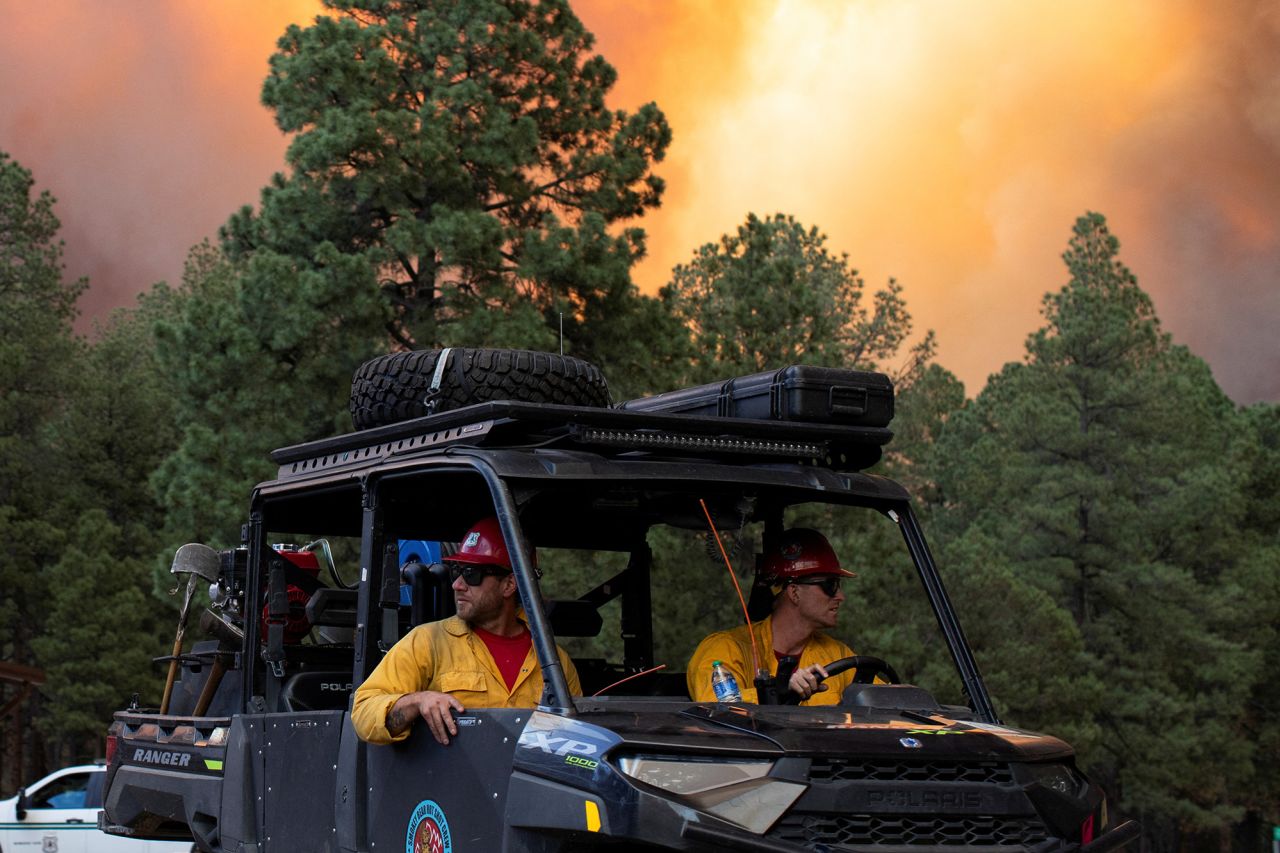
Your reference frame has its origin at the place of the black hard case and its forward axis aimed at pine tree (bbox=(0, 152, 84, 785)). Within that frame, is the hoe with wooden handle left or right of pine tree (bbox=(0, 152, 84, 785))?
left

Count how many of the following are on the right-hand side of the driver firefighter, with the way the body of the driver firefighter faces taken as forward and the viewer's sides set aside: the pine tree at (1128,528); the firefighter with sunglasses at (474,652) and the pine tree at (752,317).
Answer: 1

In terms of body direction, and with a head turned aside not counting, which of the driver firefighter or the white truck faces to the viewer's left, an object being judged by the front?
the white truck

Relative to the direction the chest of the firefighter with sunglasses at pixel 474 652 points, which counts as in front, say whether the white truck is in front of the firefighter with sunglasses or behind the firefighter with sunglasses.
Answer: behind

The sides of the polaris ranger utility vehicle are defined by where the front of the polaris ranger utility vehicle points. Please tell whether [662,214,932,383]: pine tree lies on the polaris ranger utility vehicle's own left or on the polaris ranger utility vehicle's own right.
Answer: on the polaris ranger utility vehicle's own left

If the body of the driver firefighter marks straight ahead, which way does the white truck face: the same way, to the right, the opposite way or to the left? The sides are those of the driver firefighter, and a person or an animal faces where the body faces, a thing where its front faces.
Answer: to the right

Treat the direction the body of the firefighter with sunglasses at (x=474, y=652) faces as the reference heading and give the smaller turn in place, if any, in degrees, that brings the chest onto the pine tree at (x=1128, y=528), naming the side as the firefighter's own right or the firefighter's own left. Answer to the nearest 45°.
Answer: approximately 90° to the firefighter's own left

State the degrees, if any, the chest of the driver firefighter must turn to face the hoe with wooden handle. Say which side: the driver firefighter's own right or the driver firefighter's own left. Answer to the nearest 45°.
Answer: approximately 135° to the driver firefighter's own right

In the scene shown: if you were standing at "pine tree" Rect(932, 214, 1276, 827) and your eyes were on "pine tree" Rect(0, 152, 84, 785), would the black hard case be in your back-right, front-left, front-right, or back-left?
front-left

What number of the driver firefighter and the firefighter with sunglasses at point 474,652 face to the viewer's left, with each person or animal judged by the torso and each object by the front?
0

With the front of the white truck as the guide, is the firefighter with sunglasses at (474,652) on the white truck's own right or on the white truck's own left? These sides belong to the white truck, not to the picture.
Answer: on the white truck's own left

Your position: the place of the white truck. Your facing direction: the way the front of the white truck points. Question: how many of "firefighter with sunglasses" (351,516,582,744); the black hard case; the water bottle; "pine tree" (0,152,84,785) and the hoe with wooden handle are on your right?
1

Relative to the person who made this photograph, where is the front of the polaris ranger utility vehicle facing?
facing the viewer and to the right of the viewer

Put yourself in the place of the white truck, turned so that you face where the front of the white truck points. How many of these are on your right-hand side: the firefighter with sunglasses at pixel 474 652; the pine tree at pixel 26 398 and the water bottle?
1

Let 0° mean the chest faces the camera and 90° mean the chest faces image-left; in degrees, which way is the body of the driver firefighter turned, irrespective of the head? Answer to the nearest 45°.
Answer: approximately 315°

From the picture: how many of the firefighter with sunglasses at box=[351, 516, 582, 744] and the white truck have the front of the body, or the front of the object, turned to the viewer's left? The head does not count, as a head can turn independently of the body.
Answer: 1

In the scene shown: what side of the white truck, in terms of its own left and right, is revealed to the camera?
left

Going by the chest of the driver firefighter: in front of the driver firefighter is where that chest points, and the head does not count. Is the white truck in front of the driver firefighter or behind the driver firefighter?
behind

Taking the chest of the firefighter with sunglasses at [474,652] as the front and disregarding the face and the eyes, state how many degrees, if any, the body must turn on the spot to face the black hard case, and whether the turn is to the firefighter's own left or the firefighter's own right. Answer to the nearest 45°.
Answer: approximately 45° to the firefighter's own left
